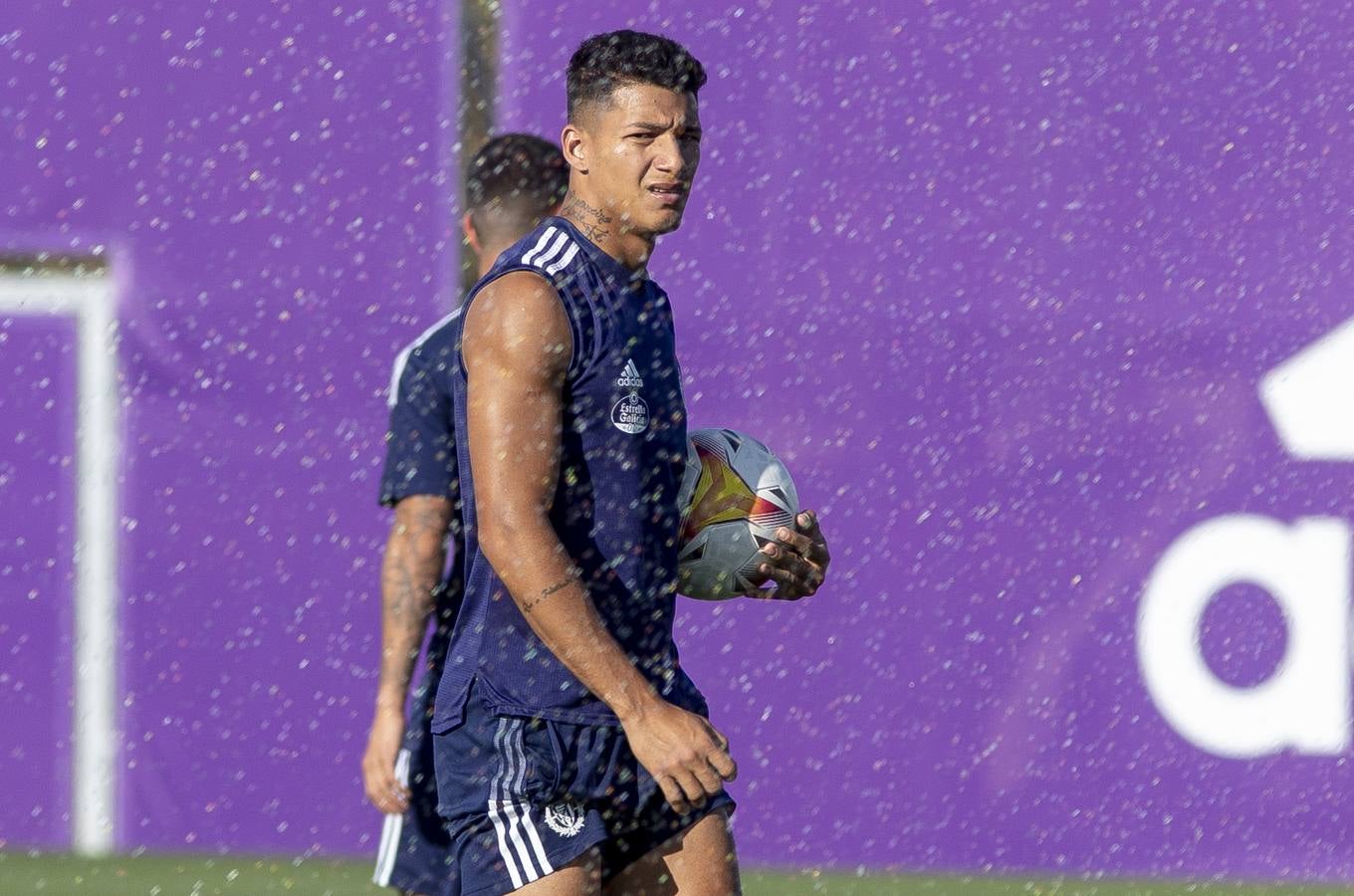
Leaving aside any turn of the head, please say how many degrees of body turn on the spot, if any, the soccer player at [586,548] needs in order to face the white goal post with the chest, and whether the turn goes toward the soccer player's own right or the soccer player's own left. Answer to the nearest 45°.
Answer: approximately 180°

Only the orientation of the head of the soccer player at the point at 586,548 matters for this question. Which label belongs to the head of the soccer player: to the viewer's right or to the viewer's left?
to the viewer's right

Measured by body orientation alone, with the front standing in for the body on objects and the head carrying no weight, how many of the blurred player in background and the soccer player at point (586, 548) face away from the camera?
1

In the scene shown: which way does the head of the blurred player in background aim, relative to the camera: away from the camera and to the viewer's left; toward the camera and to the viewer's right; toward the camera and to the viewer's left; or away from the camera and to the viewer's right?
away from the camera and to the viewer's left

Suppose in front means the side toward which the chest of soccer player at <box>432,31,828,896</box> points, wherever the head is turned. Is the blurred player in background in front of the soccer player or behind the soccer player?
behind

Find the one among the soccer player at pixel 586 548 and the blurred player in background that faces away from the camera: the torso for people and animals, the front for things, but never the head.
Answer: the blurred player in background

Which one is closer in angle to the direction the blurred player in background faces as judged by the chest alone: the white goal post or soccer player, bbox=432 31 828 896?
the white goal post

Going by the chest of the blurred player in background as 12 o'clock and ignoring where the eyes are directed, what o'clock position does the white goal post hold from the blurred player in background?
The white goal post is roughly at 11 o'clock from the blurred player in background.

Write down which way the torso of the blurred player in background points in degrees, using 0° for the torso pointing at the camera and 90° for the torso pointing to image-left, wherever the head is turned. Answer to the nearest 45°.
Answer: approximately 180°

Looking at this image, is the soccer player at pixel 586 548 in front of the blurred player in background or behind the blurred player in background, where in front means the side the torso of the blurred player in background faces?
behind
